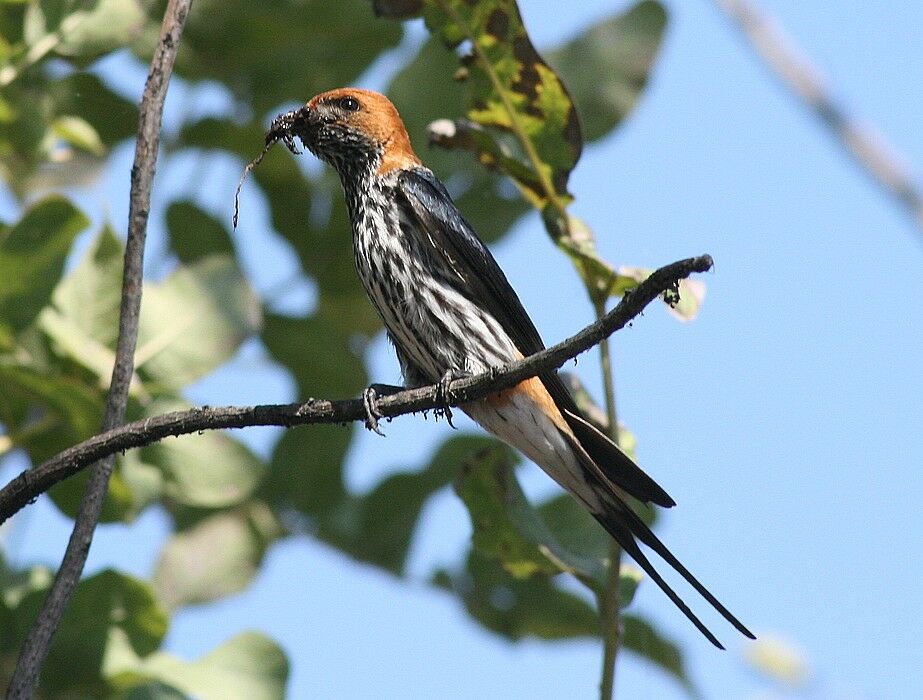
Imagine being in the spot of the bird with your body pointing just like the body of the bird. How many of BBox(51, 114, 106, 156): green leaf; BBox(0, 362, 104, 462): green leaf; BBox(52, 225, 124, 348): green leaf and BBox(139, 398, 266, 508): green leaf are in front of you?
4

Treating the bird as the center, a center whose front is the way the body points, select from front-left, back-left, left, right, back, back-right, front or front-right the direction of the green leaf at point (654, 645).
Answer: back-right

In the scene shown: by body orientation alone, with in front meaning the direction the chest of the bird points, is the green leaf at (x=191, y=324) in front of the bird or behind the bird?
in front

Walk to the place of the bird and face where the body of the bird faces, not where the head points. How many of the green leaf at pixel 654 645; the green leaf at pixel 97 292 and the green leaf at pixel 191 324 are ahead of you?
2

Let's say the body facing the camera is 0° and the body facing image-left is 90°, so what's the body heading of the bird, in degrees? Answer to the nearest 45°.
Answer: approximately 90°
